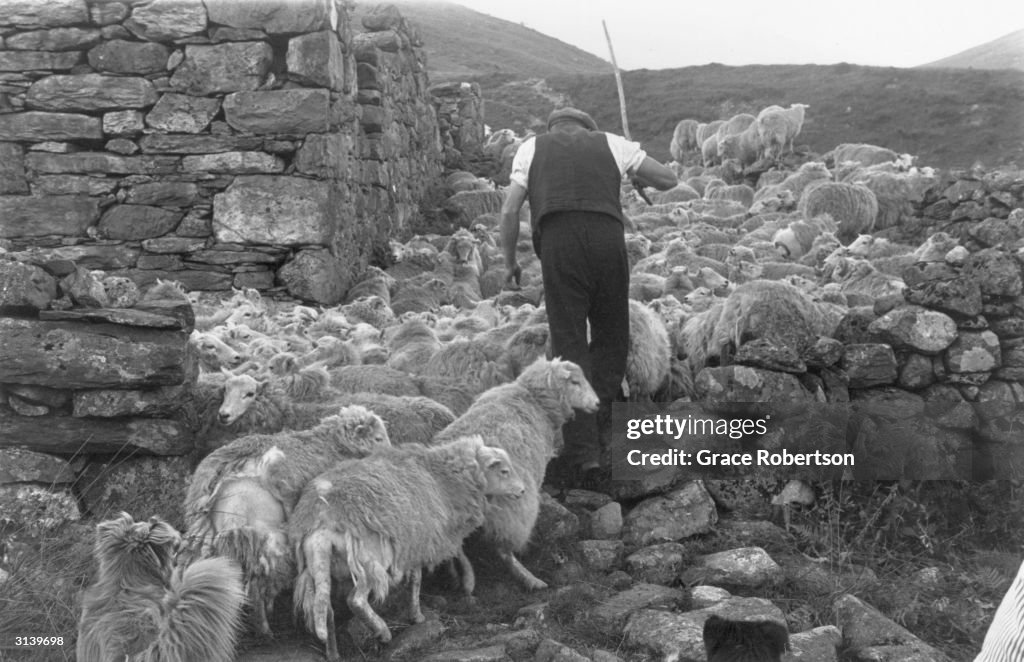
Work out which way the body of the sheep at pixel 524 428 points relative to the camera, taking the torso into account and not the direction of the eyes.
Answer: to the viewer's right

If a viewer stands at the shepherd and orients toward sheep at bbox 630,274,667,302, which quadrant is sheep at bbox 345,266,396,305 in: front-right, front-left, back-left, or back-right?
front-left

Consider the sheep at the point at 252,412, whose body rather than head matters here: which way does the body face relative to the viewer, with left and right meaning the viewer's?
facing the viewer and to the left of the viewer

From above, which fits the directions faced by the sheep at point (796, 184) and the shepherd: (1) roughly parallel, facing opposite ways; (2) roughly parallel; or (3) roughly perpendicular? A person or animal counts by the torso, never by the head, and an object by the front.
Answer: roughly perpendicular

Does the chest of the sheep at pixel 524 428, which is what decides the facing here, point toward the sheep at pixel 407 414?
no

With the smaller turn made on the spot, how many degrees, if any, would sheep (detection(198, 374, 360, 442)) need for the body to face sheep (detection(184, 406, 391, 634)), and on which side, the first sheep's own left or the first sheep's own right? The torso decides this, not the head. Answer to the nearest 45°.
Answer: approximately 45° to the first sheep's own left

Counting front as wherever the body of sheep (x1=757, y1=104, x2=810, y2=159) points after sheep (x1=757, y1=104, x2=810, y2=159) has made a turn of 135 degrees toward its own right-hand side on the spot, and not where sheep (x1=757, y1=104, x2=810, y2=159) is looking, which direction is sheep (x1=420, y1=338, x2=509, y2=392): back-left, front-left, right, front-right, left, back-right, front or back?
front

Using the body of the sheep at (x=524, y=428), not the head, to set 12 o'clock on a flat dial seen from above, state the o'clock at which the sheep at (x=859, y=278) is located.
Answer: the sheep at (x=859, y=278) is roughly at 10 o'clock from the sheep at (x=524, y=428).

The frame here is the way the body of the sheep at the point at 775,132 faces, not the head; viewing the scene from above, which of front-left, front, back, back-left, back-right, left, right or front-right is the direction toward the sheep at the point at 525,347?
back-right

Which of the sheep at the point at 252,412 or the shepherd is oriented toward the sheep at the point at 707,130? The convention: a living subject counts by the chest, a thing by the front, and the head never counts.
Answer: the shepherd

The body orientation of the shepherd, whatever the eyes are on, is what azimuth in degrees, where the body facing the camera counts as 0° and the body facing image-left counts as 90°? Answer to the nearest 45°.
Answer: approximately 180°

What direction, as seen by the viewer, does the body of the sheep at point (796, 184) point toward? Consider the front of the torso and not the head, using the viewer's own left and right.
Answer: facing to the left of the viewer

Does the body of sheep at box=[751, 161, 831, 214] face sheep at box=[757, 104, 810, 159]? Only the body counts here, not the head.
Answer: no
